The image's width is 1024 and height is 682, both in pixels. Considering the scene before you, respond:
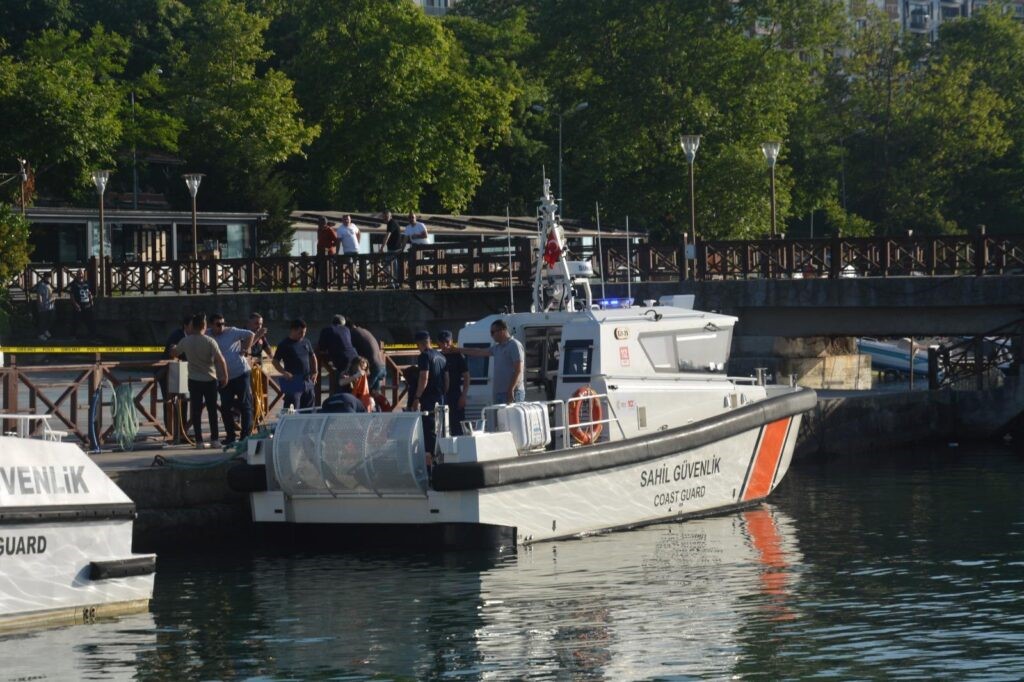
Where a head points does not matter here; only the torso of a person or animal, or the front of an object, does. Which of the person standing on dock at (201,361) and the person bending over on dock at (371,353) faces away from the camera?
the person standing on dock at (201,361)

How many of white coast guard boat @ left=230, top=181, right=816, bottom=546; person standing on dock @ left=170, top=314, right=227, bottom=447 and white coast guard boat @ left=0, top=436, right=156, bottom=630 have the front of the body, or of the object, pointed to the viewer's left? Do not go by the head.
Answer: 1

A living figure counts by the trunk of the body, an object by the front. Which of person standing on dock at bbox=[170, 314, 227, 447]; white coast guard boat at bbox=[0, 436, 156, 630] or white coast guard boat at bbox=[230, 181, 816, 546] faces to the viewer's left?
white coast guard boat at bbox=[0, 436, 156, 630]

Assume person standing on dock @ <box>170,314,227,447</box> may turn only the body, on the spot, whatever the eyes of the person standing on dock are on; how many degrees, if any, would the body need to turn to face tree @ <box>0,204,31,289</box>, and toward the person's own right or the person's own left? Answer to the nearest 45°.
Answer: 0° — they already face it

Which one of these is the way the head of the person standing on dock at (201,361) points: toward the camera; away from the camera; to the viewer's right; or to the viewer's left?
away from the camera

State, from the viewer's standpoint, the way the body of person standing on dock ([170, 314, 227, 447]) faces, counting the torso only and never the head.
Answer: away from the camera

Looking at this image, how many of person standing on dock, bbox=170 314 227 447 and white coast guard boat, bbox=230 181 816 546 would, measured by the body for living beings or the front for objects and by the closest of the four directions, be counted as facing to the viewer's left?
0

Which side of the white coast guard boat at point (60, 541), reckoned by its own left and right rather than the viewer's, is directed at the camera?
left

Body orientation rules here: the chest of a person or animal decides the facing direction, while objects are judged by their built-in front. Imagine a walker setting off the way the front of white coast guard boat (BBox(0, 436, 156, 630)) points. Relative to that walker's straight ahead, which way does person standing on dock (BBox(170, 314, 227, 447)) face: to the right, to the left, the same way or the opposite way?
to the right

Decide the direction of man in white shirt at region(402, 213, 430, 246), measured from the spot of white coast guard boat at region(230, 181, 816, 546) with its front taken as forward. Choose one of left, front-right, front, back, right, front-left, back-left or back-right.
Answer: front-left
